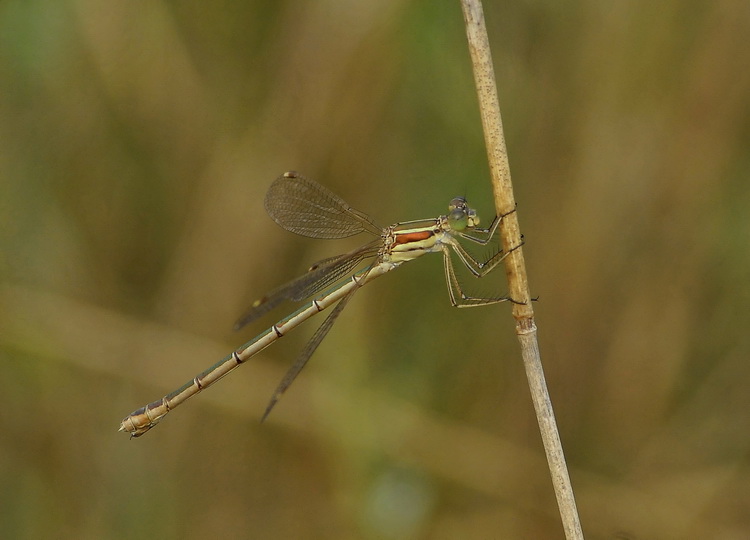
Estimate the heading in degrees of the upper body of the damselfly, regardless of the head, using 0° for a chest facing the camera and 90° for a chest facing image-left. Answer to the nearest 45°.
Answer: approximately 270°
